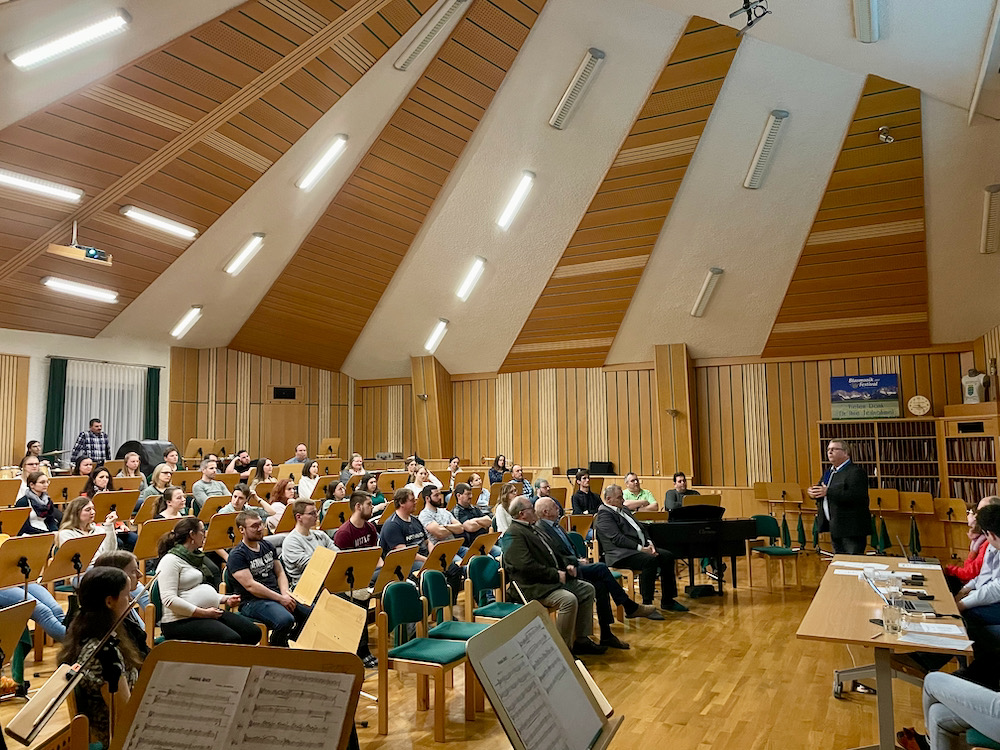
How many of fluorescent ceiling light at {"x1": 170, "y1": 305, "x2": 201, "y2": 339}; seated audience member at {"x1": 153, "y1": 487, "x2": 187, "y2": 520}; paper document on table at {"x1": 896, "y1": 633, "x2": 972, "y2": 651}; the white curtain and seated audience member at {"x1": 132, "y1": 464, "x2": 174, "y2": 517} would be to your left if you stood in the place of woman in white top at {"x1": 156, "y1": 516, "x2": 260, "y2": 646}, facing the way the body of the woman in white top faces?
4

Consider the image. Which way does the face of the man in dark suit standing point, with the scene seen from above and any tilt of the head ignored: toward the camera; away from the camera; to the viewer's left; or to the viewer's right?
to the viewer's left

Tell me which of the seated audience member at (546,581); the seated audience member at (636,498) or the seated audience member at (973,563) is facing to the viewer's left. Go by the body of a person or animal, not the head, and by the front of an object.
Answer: the seated audience member at (973,563)

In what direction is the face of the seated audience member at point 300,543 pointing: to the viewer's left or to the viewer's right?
to the viewer's right

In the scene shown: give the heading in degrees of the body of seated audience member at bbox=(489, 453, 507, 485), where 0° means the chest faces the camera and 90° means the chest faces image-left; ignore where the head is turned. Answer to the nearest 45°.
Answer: approximately 315°

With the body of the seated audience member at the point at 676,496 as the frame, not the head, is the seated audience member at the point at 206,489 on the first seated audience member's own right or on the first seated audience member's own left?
on the first seated audience member's own right

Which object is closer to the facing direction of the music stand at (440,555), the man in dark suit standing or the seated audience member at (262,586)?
the seated audience member

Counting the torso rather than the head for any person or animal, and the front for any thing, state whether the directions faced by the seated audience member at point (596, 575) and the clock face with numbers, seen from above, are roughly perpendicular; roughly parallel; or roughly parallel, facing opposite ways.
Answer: roughly perpendicular

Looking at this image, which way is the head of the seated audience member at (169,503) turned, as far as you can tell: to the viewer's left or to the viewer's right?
to the viewer's right

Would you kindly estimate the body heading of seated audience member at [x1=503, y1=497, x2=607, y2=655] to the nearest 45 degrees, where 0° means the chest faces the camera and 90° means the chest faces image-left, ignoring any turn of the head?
approximately 270°

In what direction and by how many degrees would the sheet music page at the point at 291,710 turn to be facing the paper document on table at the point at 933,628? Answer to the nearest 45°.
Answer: approximately 90° to its left

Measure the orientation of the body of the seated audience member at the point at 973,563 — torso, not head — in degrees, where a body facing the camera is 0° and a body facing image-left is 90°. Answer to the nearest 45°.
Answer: approximately 90°
